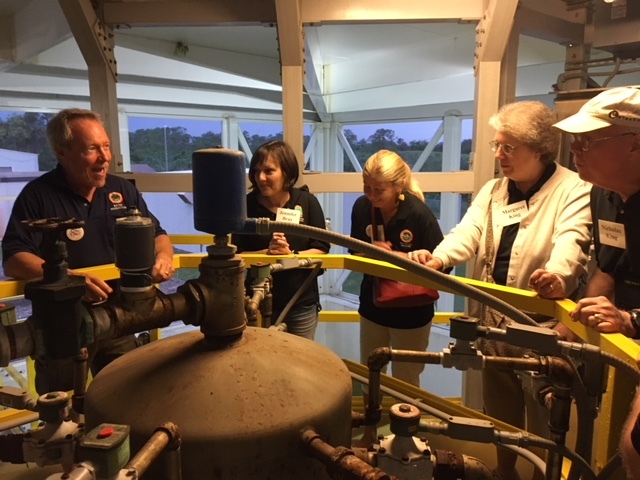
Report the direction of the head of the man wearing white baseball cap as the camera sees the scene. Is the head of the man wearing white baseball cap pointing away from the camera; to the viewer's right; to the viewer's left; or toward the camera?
to the viewer's left

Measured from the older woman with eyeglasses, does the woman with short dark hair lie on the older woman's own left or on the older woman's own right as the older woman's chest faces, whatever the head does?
on the older woman's own right

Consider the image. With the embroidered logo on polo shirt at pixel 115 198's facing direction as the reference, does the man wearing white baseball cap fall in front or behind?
in front

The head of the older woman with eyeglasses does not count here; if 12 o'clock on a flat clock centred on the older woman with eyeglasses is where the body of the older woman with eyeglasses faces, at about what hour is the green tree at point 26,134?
The green tree is roughly at 2 o'clock from the older woman with eyeglasses.

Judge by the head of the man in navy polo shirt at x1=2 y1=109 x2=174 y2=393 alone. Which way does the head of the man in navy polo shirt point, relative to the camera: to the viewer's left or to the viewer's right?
to the viewer's right

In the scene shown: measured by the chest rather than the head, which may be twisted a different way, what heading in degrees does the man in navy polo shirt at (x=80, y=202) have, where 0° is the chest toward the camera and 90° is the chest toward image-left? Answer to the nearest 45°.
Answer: approximately 315°

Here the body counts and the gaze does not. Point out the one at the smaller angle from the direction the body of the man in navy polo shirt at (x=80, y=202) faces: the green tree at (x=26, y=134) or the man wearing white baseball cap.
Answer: the man wearing white baseball cap

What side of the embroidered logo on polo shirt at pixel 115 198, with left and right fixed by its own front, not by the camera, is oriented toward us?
front

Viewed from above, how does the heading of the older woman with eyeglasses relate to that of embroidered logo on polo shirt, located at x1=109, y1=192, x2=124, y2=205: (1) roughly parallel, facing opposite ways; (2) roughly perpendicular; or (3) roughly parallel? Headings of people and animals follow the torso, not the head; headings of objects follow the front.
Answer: roughly perpendicular

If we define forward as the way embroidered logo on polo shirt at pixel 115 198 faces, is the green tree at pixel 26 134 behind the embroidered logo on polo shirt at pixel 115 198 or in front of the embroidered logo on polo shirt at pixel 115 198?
behind

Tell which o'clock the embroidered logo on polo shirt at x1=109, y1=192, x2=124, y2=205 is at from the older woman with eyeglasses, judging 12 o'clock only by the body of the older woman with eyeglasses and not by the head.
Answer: The embroidered logo on polo shirt is roughly at 1 o'clock from the older woman with eyeglasses.
